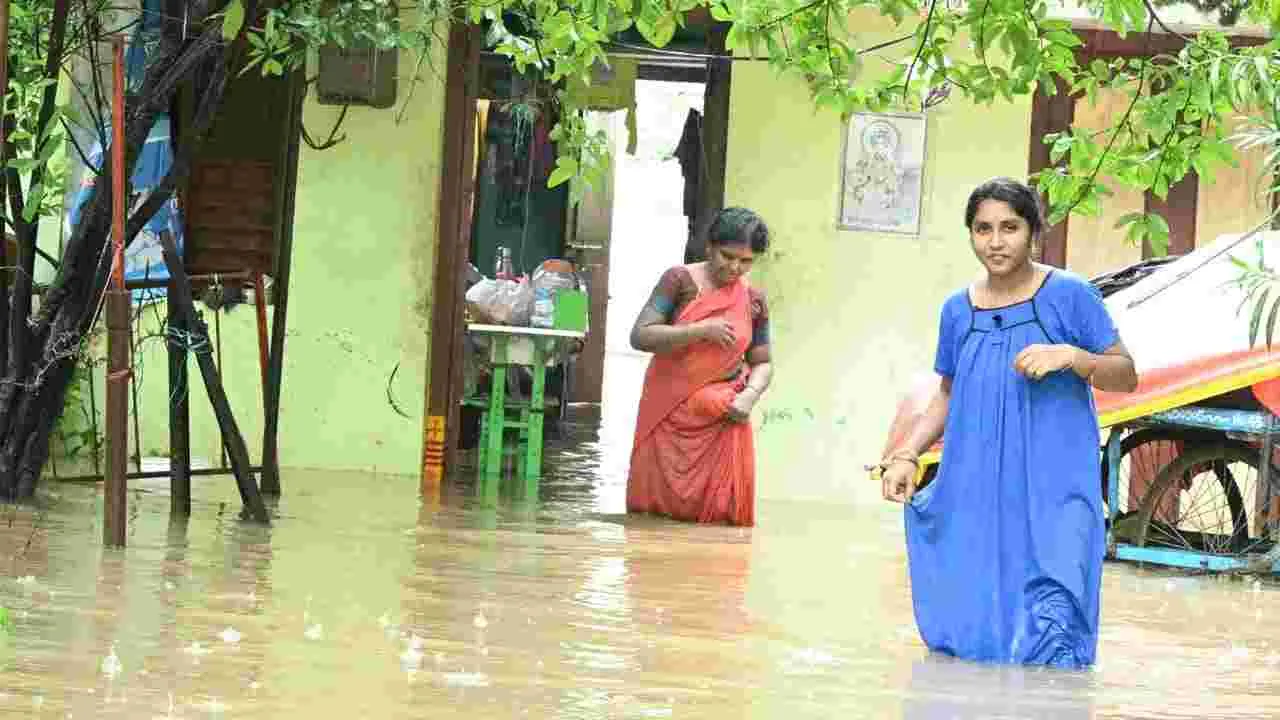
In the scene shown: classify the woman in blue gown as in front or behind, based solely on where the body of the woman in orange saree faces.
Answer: in front

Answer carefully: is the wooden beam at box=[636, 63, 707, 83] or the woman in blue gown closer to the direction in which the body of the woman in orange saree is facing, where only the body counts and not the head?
the woman in blue gown

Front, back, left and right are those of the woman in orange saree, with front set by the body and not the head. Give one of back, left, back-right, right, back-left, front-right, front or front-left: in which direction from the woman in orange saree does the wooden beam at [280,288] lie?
back-right

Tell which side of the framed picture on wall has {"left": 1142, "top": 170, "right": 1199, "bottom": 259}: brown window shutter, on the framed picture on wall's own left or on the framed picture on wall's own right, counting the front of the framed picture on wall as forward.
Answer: on the framed picture on wall's own left

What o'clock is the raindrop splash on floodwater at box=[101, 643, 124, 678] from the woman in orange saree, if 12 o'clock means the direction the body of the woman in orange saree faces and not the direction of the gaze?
The raindrop splash on floodwater is roughly at 2 o'clock from the woman in orange saree.

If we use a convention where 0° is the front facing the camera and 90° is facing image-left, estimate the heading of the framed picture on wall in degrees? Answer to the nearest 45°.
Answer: approximately 0°

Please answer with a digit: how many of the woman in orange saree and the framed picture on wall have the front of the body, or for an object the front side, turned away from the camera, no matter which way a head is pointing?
0

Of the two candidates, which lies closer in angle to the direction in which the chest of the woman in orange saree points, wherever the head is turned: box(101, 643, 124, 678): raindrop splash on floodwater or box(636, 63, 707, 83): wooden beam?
the raindrop splash on floodwater

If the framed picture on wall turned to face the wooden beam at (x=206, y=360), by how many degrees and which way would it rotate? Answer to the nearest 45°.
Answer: approximately 45° to its right

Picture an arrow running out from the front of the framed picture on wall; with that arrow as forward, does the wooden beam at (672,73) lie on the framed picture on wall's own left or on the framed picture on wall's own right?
on the framed picture on wall's own right

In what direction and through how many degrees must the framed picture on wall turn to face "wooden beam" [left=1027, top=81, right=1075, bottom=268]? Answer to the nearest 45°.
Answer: approximately 90° to its left

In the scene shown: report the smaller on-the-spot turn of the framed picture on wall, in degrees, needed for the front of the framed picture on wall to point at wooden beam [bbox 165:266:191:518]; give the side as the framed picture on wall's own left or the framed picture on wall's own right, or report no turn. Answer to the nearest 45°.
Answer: approximately 45° to the framed picture on wall's own right

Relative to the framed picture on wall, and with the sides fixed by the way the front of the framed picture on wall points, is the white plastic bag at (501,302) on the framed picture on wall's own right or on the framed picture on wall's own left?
on the framed picture on wall's own right

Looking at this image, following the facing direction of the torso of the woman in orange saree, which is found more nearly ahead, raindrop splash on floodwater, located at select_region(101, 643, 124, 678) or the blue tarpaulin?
the raindrop splash on floodwater

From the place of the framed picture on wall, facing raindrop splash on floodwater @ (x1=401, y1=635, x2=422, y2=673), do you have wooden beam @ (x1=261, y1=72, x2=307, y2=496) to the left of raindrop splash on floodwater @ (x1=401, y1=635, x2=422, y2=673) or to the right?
right
